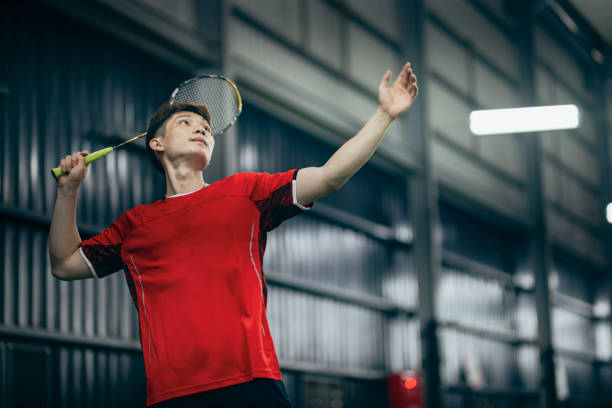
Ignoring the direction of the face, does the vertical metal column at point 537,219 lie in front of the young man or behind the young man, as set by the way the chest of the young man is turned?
behind

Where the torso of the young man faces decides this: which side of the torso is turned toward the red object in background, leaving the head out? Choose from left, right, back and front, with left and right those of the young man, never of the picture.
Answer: back

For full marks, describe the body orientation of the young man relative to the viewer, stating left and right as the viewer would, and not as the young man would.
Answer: facing the viewer

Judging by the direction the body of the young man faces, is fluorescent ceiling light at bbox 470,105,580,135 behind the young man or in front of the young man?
behind

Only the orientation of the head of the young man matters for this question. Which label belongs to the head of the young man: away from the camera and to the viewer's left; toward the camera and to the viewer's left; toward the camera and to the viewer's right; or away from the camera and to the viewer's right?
toward the camera and to the viewer's right

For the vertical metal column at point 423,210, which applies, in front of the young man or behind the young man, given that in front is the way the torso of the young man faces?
behind

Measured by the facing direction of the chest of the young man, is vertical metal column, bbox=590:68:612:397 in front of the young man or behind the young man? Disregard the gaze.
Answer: behind
